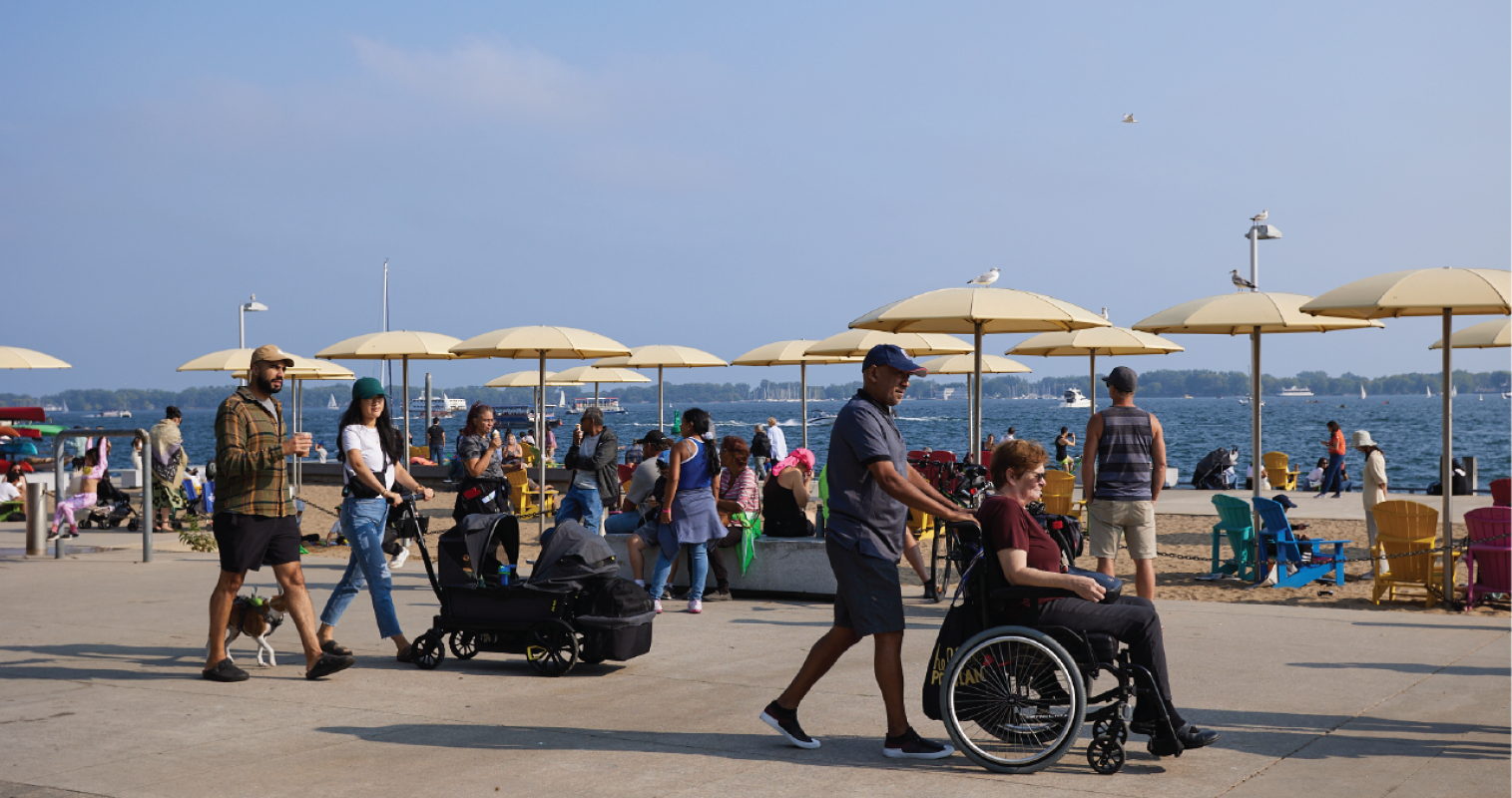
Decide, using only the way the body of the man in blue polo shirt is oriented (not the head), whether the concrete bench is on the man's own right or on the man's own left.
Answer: on the man's own left

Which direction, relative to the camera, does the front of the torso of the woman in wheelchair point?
to the viewer's right

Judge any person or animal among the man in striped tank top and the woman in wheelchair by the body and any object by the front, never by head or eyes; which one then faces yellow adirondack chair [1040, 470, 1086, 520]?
the man in striped tank top

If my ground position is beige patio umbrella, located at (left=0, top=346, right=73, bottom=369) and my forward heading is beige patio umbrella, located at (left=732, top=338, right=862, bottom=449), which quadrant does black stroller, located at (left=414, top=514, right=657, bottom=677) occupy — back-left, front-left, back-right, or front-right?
front-right

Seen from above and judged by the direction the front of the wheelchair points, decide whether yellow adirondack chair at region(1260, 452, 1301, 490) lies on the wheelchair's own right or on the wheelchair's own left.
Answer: on the wheelchair's own left

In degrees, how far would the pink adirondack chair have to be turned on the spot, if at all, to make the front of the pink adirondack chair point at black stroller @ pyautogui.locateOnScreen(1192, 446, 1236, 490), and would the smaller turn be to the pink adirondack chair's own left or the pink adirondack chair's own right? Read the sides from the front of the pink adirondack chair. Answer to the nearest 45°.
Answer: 0° — it already faces it

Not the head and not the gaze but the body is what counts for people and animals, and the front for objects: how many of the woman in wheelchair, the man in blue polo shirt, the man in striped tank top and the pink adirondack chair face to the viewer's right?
2

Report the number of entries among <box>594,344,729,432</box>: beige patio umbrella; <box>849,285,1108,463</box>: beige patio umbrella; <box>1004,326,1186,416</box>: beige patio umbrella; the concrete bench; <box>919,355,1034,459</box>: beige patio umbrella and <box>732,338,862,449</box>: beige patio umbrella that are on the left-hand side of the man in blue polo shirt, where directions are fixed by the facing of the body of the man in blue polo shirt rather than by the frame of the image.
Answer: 6

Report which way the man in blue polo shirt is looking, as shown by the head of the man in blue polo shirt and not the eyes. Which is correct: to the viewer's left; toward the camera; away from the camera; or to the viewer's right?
to the viewer's right

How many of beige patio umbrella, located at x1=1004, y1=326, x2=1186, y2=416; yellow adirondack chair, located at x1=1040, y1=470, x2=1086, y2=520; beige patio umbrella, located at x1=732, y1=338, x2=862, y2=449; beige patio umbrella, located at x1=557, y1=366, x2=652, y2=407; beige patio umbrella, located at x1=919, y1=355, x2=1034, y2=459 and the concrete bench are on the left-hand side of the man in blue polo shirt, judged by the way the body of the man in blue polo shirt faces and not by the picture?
6

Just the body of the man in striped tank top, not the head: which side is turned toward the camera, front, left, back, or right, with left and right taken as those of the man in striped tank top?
back

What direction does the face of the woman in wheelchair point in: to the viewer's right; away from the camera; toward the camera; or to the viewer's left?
to the viewer's right

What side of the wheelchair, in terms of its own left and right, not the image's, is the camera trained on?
right

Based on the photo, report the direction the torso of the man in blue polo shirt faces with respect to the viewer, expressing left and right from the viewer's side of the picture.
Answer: facing to the right of the viewer

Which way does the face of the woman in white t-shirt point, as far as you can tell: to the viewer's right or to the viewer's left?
to the viewer's right
